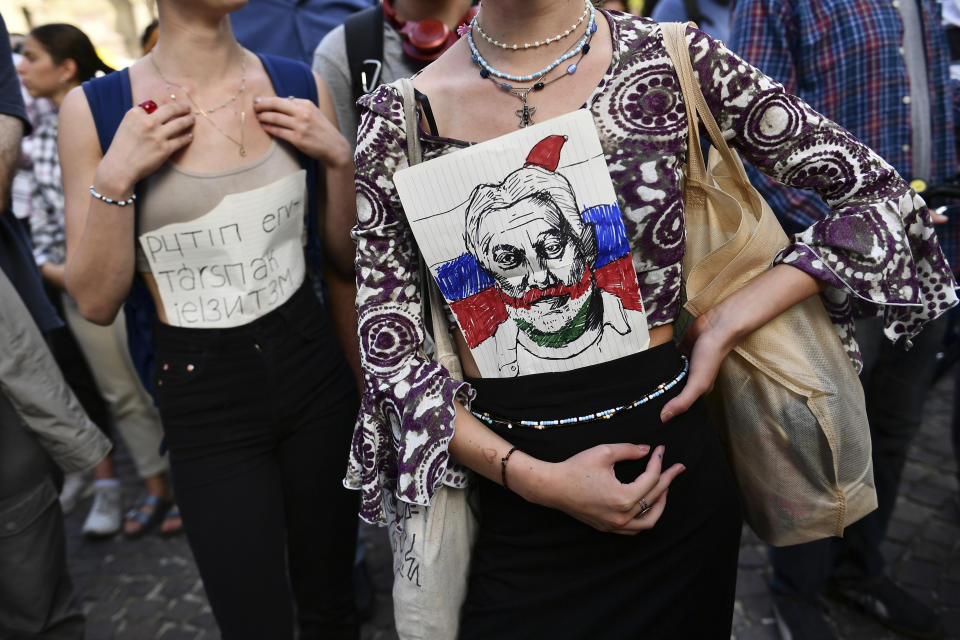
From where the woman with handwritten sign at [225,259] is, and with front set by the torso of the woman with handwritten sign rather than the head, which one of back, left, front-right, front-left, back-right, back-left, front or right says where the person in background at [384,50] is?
back-left

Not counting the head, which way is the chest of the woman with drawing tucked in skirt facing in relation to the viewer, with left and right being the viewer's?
facing the viewer

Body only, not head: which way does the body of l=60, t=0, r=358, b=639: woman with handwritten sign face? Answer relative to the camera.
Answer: toward the camera

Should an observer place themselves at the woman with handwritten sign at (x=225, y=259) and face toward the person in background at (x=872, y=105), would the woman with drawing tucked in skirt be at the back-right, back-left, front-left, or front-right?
front-right

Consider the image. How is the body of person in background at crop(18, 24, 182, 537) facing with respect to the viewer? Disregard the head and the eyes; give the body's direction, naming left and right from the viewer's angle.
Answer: facing to the left of the viewer

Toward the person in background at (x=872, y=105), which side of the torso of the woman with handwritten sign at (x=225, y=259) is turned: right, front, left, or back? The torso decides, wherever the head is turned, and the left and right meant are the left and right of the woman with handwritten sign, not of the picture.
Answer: left

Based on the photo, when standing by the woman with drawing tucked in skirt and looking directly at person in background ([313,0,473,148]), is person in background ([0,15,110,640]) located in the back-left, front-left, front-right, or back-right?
front-left

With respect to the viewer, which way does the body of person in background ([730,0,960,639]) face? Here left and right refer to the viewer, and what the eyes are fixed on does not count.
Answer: facing the viewer and to the right of the viewer

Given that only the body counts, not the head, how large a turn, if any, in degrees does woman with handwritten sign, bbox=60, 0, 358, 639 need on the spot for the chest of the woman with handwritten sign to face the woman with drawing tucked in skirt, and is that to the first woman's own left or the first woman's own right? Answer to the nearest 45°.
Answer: approximately 45° to the first woman's own left

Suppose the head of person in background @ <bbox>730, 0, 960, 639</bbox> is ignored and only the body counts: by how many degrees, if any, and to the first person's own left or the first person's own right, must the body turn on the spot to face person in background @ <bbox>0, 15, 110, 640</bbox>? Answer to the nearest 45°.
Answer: approximately 90° to the first person's own right

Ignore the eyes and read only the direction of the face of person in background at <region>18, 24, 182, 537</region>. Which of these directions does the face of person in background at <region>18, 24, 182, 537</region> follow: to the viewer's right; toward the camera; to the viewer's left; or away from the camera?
to the viewer's left

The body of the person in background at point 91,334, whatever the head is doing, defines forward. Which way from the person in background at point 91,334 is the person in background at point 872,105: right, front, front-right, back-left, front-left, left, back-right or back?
back-left
